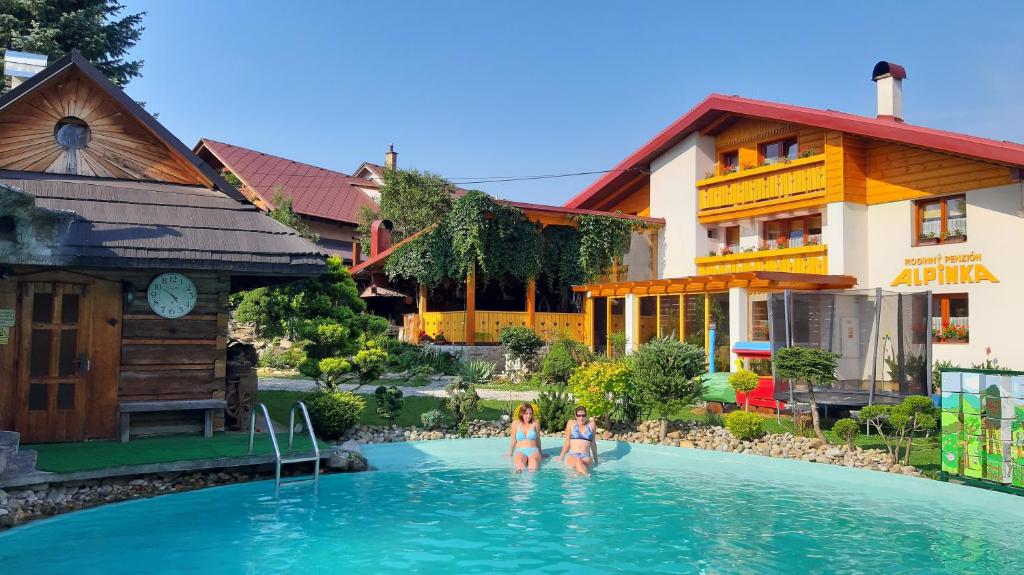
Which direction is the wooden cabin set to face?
toward the camera

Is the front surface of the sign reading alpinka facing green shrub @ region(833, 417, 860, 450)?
yes

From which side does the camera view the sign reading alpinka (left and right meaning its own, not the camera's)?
front

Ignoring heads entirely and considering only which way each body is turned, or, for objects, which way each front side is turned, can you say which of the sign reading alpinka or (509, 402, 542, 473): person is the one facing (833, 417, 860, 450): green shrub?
the sign reading alpinka

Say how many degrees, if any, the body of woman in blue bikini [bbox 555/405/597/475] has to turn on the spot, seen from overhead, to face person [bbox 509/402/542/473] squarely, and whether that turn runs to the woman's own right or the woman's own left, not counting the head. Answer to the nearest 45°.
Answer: approximately 90° to the woman's own right

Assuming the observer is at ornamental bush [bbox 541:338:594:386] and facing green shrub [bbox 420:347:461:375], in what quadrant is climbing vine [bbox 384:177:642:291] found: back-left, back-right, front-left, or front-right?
front-right

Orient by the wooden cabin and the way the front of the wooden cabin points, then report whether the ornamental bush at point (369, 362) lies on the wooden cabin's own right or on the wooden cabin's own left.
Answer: on the wooden cabin's own left

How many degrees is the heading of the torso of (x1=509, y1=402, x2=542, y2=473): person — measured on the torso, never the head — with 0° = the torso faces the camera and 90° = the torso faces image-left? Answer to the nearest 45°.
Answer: approximately 0°

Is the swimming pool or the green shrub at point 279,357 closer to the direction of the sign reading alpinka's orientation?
the swimming pool

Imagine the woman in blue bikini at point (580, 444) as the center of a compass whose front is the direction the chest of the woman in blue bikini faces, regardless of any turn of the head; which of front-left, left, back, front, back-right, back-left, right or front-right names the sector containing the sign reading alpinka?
back-left

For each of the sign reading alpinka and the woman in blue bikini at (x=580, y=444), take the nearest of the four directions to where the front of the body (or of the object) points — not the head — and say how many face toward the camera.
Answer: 2

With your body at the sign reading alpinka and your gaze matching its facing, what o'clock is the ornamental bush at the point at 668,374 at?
The ornamental bush is roughly at 1 o'clock from the sign reading alpinka.

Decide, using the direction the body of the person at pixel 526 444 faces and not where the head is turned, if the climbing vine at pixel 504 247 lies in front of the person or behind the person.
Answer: behind

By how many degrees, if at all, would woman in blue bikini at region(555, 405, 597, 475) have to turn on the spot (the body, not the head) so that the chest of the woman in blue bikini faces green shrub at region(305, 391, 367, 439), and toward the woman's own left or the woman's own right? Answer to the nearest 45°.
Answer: approximately 90° to the woman's own right

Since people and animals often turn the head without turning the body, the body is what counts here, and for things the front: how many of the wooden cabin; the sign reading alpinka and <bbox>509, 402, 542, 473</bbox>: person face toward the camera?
3
